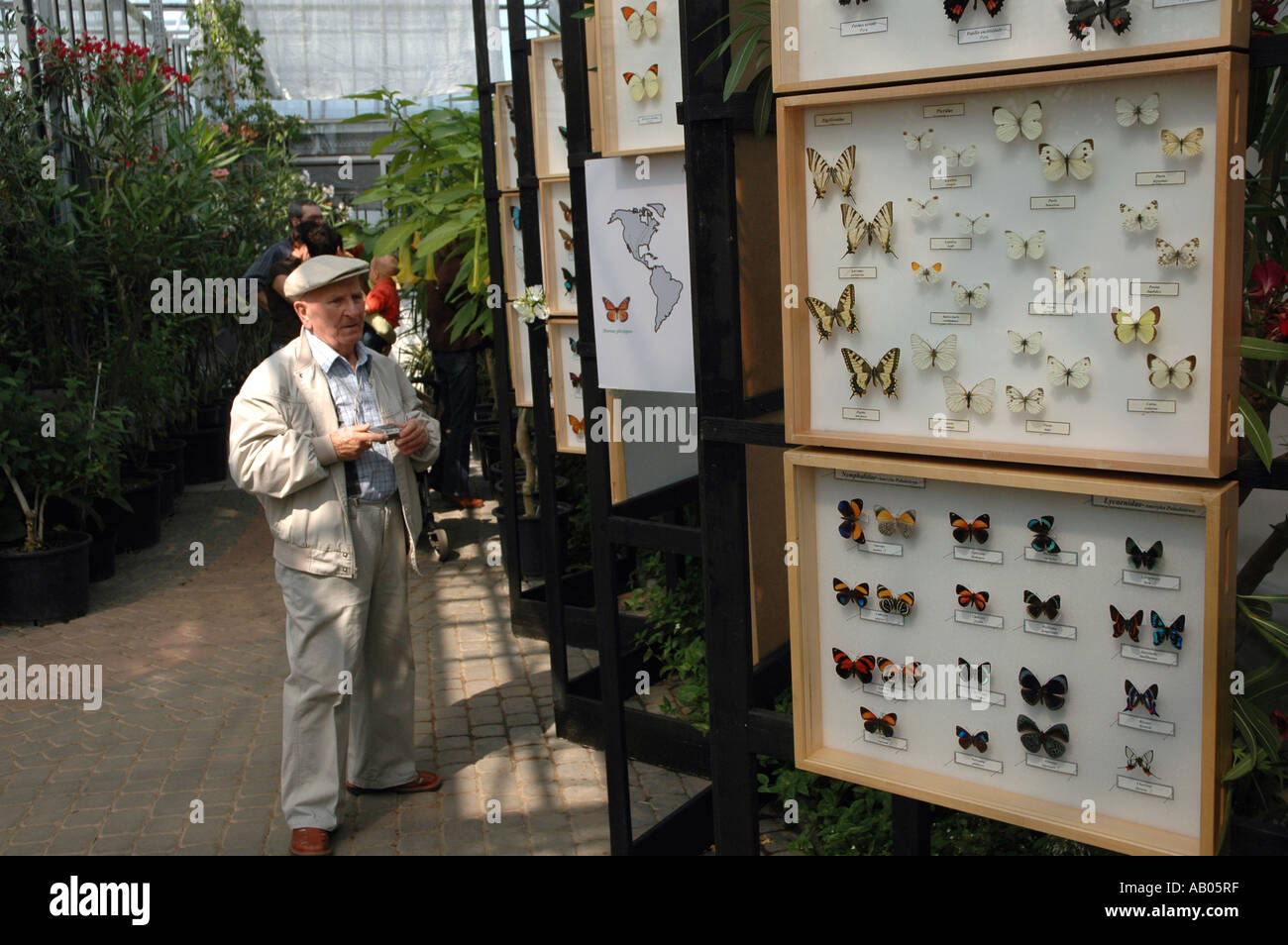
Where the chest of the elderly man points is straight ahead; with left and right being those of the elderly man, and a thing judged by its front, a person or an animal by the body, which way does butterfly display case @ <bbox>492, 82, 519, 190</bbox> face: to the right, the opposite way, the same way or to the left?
to the right

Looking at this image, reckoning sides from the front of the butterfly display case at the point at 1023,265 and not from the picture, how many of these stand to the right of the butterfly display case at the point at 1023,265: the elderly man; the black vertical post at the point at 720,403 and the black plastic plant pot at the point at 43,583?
3

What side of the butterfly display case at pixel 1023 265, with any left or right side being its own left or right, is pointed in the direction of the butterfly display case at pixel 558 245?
right

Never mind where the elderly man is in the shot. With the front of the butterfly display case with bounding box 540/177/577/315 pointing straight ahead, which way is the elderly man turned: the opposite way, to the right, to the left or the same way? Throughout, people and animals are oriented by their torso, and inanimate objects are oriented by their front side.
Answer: to the left

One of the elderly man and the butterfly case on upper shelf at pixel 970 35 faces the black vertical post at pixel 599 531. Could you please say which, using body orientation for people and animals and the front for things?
the elderly man

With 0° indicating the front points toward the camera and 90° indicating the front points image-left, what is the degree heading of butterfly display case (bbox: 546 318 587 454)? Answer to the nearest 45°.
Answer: approximately 45°

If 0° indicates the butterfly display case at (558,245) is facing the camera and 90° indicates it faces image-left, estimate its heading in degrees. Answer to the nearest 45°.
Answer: approximately 45°
